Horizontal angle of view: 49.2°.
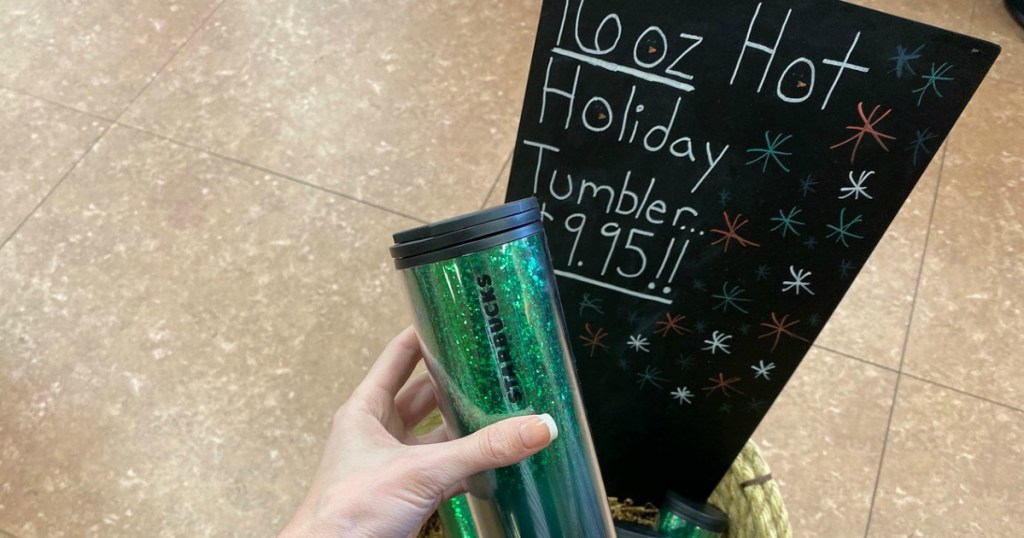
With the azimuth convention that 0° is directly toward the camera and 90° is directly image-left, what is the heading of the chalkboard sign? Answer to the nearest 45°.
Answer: approximately 0°
